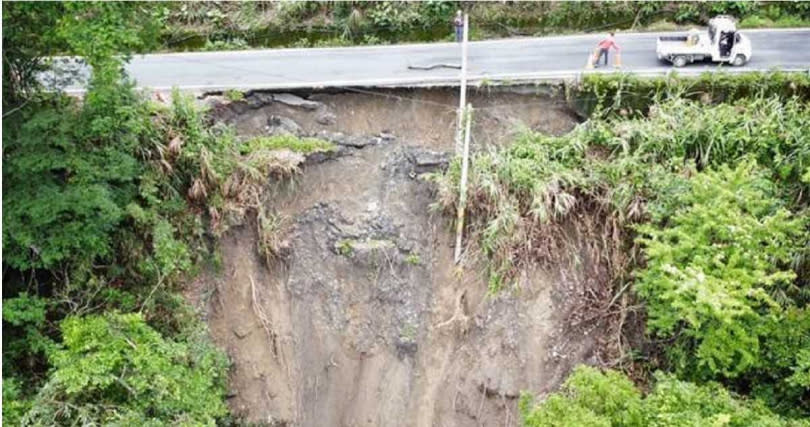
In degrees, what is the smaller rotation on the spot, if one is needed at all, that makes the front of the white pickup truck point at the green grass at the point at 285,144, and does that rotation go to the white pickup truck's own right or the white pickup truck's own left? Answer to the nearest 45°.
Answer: approximately 135° to the white pickup truck's own right

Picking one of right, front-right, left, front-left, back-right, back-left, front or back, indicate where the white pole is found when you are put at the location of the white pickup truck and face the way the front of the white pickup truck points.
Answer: back-right

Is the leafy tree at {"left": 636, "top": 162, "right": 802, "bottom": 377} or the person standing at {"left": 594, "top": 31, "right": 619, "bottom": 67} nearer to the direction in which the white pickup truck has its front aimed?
the leafy tree

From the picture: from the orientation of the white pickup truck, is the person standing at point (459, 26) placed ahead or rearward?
rearward

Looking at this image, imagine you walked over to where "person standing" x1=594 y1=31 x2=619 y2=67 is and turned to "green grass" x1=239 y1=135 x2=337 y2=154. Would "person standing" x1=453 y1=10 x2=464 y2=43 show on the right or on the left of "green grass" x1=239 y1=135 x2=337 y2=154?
right

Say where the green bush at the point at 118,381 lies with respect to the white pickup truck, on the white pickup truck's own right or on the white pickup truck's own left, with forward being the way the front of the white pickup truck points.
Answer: on the white pickup truck's own right

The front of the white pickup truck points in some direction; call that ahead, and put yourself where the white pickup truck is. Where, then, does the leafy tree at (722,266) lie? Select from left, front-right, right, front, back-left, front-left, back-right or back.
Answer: right

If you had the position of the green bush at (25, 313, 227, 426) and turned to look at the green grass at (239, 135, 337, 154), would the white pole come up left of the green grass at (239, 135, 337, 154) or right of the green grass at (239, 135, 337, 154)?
right

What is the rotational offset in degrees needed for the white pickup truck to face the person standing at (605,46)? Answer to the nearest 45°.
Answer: approximately 180°

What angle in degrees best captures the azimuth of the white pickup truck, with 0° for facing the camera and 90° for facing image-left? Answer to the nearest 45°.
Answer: approximately 270°
